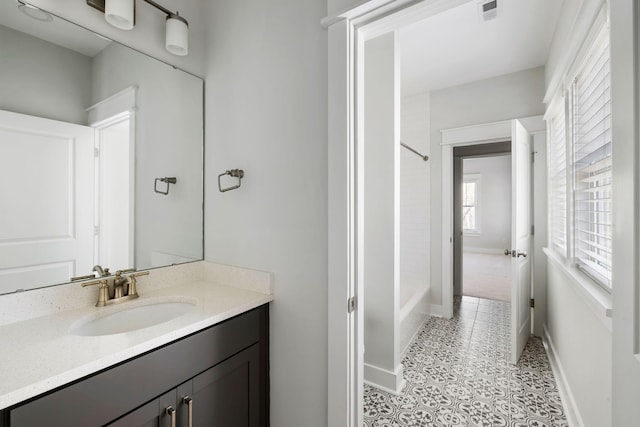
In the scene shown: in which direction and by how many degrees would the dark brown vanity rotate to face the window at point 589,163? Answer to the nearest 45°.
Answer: approximately 45° to its left

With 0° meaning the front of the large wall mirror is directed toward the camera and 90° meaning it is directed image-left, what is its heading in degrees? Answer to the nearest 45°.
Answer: approximately 315°

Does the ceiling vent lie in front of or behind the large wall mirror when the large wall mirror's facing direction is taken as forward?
in front

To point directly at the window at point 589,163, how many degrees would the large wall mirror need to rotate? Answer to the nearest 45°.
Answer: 0° — it already faces it

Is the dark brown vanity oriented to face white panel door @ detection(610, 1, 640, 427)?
yes
